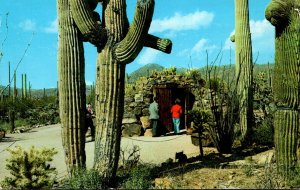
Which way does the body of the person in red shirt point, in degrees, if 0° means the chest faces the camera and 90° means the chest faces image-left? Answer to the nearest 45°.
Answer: approximately 180°

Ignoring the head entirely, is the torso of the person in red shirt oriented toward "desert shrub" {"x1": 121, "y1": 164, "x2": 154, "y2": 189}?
no

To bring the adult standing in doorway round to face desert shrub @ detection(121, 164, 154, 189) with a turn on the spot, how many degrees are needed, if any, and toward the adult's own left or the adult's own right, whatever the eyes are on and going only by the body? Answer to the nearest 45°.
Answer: approximately 135° to the adult's own right

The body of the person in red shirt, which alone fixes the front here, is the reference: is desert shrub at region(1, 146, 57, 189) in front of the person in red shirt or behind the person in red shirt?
behind

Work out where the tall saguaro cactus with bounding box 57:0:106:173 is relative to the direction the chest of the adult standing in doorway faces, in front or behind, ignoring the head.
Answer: behind

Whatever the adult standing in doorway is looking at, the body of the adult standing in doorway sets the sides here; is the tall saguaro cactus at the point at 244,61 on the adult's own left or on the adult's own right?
on the adult's own right
